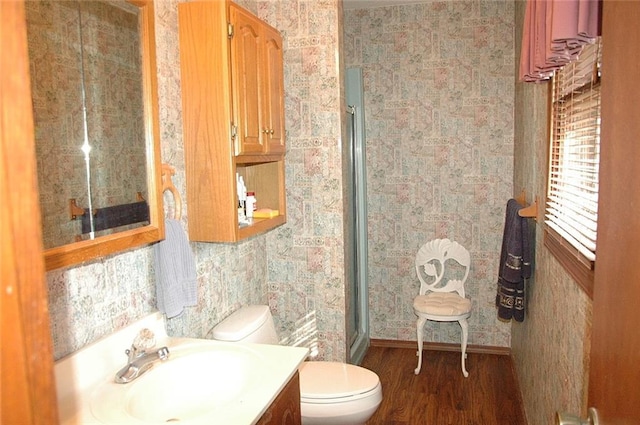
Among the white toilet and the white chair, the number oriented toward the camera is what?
1

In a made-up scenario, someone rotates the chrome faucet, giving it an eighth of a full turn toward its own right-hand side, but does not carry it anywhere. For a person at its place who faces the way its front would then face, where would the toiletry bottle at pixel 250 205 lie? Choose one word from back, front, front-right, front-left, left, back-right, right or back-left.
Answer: back-left

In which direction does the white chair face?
toward the camera

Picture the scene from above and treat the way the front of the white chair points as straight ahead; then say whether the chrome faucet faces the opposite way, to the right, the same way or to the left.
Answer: to the left

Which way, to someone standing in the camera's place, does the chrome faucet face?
facing the viewer and to the right of the viewer

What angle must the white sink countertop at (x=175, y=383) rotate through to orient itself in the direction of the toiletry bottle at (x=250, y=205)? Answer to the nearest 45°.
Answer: approximately 90° to its left

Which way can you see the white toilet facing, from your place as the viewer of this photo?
facing to the right of the viewer

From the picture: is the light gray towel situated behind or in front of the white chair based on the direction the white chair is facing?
in front

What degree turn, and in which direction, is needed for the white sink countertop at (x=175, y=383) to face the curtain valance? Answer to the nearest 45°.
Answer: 0° — it already faces it

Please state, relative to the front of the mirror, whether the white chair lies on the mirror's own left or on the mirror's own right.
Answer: on the mirror's own left
